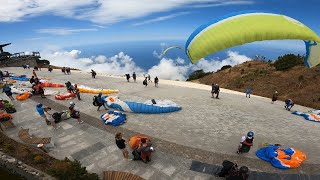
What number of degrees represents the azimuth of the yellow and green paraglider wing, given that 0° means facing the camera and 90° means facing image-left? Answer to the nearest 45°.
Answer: approximately 135°

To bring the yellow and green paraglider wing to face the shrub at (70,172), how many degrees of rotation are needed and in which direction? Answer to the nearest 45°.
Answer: approximately 90° to its left
